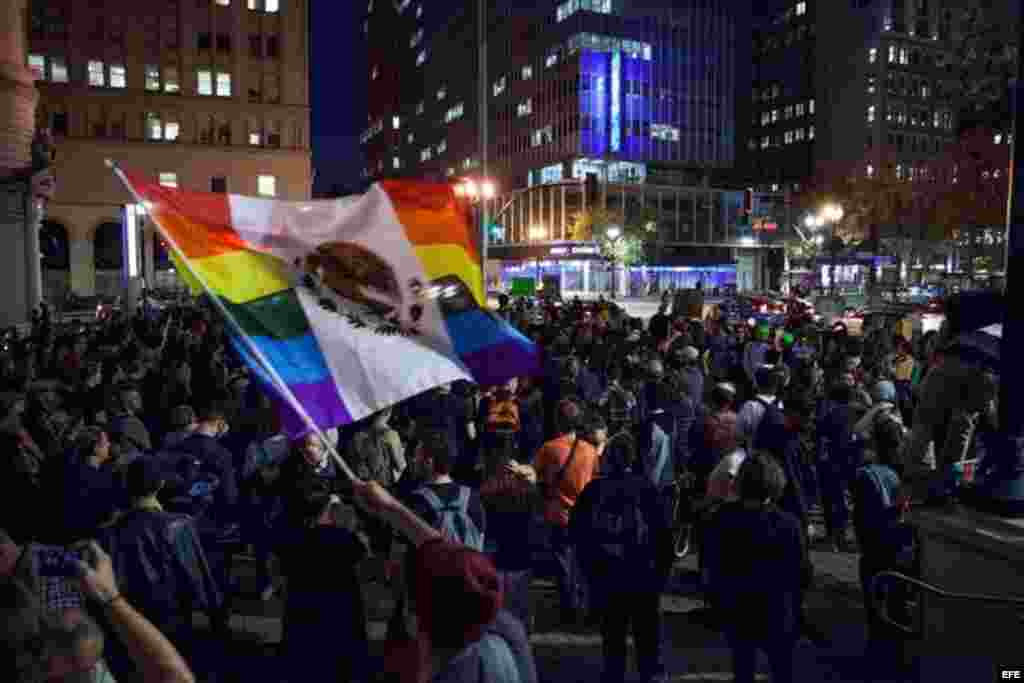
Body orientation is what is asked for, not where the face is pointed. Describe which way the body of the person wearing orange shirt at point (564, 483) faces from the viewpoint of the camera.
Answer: away from the camera

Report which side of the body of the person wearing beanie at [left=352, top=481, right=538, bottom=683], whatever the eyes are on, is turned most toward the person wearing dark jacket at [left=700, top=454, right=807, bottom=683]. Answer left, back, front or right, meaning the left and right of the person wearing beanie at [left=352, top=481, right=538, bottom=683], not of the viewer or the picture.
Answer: right

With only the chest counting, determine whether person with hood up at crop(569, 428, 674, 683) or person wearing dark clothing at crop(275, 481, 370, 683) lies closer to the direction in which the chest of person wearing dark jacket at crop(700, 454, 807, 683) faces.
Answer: the person with hood up

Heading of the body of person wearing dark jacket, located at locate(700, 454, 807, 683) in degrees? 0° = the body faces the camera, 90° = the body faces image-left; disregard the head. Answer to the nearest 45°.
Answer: approximately 180°

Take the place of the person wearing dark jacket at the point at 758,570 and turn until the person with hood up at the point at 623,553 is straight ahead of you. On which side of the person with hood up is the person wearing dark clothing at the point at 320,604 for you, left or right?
left

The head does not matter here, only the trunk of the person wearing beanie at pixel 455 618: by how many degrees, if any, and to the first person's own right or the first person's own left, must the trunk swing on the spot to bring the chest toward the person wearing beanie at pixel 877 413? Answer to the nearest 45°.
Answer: approximately 90° to the first person's own right

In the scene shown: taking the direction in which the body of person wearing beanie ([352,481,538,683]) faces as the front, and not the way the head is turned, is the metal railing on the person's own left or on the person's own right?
on the person's own right

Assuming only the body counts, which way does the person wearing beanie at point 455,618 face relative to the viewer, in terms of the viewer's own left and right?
facing away from the viewer and to the left of the viewer

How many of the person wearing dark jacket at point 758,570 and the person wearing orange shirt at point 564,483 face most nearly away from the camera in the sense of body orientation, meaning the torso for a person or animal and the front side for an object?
2

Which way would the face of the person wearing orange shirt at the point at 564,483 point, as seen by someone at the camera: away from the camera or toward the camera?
away from the camera

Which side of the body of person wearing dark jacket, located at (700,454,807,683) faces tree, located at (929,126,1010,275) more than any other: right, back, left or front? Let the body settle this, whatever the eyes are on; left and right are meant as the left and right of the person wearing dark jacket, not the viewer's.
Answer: front

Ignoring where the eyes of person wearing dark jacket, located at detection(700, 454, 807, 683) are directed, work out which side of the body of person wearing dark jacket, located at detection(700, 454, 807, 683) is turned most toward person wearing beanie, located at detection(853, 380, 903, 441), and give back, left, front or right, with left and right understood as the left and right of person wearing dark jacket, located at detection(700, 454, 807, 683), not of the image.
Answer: front

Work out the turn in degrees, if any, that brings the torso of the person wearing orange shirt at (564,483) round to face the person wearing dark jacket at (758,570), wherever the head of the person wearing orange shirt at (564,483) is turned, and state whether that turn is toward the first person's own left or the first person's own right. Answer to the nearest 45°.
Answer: approximately 135° to the first person's own right
